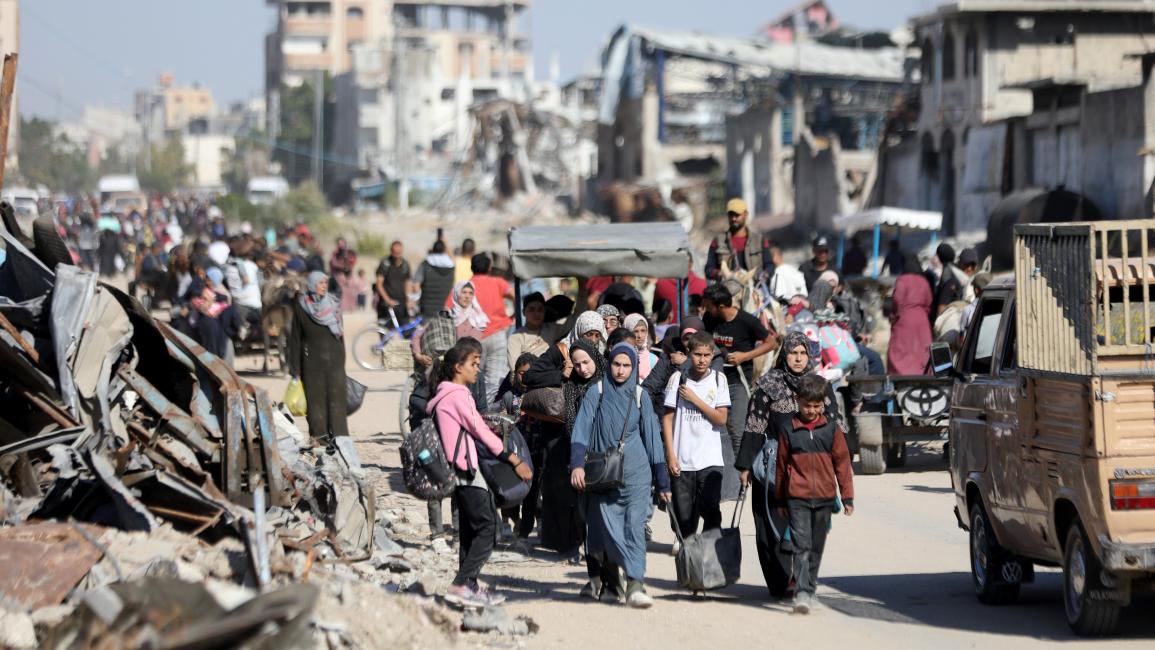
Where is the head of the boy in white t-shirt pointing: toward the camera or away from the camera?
toward the camera

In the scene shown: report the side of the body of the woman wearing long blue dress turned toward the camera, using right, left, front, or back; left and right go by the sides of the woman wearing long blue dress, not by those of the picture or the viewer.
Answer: front

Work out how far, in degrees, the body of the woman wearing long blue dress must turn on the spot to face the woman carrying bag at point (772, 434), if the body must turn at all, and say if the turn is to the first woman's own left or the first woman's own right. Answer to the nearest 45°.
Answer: approximately 90° to the first woman's own left

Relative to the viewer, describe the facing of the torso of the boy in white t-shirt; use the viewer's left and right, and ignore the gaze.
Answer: facing the viewer

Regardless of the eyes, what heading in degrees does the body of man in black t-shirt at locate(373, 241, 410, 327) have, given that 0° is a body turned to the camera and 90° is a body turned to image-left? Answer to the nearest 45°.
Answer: approximately 0°

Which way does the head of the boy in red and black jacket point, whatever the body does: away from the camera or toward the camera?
toward the camera

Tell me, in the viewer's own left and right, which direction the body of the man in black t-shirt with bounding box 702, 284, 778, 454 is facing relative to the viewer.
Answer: facing the viewer and to the left of the viewer

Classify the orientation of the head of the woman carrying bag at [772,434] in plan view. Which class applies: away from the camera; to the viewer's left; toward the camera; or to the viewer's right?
toward the camera

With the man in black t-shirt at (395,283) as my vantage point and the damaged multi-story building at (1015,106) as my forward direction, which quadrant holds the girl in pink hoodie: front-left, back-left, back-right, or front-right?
back-right
